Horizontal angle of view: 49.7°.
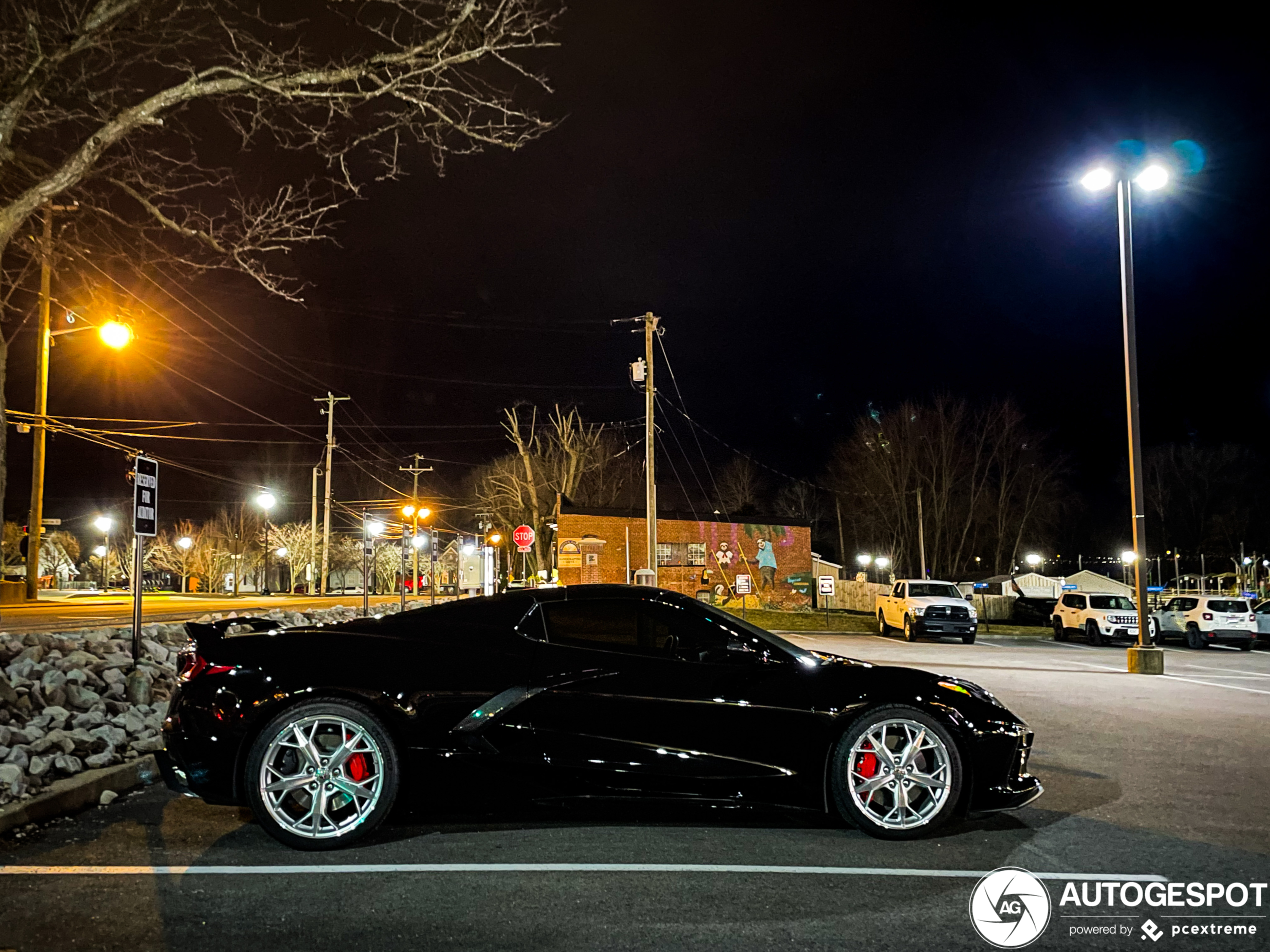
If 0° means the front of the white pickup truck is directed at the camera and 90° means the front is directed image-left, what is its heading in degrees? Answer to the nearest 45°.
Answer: approximately 315°

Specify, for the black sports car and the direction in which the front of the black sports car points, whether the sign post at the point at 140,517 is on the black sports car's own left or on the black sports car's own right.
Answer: on the black sports car's own left

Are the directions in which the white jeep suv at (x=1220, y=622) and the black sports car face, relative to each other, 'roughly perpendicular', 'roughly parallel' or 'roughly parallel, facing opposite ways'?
roughly perpendicular

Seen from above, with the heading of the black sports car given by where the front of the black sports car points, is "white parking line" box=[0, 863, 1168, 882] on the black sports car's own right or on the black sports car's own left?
on the black sports car's own right

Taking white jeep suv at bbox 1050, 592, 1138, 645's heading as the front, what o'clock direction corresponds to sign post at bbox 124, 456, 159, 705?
The sign post is roughly at 2 o'clock from the white jeep suv.

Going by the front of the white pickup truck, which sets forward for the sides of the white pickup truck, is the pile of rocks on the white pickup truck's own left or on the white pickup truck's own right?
on the white pickup truck's own right

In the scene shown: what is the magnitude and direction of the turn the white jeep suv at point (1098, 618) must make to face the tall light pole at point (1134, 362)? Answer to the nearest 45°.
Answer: approximately 45° to its right

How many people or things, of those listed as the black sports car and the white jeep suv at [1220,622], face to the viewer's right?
1

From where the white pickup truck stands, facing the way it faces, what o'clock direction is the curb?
The curb is roughly at 2 o'clock from the white pickup truck.

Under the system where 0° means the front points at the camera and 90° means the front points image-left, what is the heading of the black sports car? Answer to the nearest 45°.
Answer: approximately 270°

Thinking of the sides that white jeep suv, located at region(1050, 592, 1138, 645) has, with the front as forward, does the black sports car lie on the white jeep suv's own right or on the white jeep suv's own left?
on the white jeep suv's own right

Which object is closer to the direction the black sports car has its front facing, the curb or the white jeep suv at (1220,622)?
the white jeep suv

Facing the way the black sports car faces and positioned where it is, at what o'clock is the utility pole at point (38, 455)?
The utility pole is roughly at 8 o'clock from the black sports car.

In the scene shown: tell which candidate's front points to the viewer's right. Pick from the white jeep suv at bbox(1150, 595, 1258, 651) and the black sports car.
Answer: the black sports car
